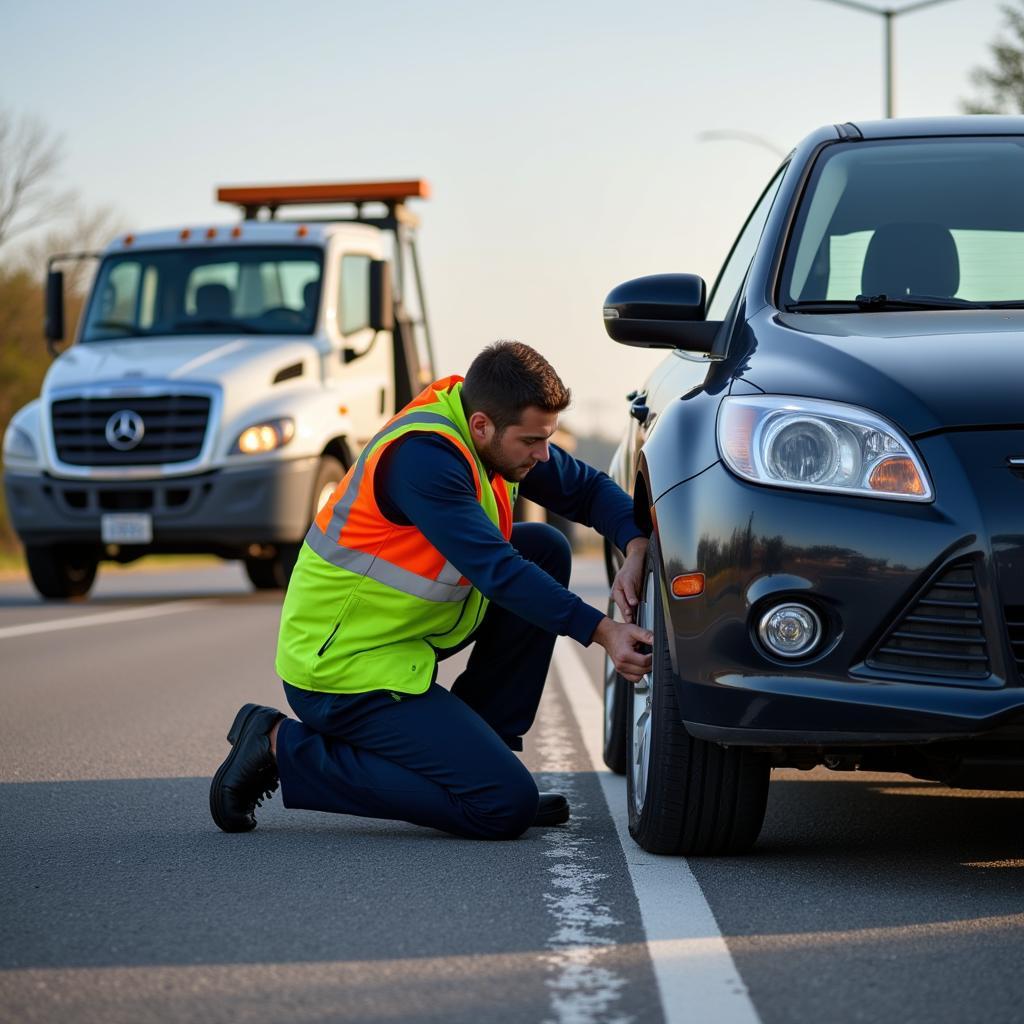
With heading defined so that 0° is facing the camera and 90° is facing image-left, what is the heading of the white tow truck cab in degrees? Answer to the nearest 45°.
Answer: approximately 45°

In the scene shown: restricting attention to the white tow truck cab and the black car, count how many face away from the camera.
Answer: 0

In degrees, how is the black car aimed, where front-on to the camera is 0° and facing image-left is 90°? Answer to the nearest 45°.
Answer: approximately 0°

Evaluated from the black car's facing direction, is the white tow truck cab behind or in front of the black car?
behind

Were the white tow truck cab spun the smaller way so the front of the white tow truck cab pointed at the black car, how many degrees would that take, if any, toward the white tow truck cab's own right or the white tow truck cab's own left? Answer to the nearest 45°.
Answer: approximately 45° to the white tow truck cab's own left
